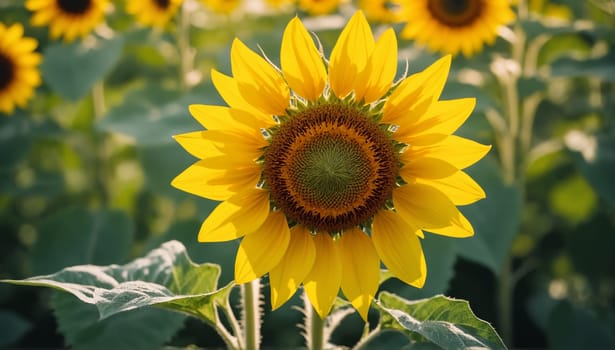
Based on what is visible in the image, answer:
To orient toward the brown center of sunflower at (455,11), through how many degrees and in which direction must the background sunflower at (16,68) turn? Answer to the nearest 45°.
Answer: approximately 45° to its left

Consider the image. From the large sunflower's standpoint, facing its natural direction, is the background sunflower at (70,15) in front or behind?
behind

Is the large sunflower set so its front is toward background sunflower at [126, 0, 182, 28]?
no

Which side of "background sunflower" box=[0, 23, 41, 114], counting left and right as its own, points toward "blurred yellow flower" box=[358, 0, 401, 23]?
left

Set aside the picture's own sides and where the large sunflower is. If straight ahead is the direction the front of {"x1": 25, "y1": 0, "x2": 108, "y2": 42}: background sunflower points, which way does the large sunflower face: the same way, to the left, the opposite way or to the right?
the same way

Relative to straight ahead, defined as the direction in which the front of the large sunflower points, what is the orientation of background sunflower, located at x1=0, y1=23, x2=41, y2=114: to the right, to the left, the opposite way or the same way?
the same way

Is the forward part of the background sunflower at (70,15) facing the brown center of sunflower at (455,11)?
no

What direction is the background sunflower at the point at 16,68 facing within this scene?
toward the camera

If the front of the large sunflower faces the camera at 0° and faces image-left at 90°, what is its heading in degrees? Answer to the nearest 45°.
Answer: approximately 0°

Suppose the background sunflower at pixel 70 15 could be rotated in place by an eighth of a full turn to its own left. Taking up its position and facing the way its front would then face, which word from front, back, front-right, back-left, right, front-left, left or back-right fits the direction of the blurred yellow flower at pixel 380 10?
front-left

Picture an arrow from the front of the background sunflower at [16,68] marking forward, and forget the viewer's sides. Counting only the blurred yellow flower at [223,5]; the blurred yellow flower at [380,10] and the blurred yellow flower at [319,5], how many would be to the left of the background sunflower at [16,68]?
3

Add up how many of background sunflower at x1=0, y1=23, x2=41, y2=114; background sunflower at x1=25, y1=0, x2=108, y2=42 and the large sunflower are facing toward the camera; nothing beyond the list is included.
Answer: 3

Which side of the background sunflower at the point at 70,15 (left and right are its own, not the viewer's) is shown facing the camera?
front
